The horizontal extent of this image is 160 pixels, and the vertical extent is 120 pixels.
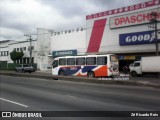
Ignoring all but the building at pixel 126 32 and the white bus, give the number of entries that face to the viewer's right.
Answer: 0

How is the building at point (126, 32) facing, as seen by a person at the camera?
facing the viewer and to the left of the viewer

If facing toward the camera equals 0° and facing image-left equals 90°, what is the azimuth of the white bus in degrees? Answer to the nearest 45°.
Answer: approximately 135°

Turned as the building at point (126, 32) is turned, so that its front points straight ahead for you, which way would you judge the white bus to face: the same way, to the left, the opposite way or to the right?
to the right

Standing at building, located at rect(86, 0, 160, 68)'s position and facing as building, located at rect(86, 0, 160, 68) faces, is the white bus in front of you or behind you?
in front
